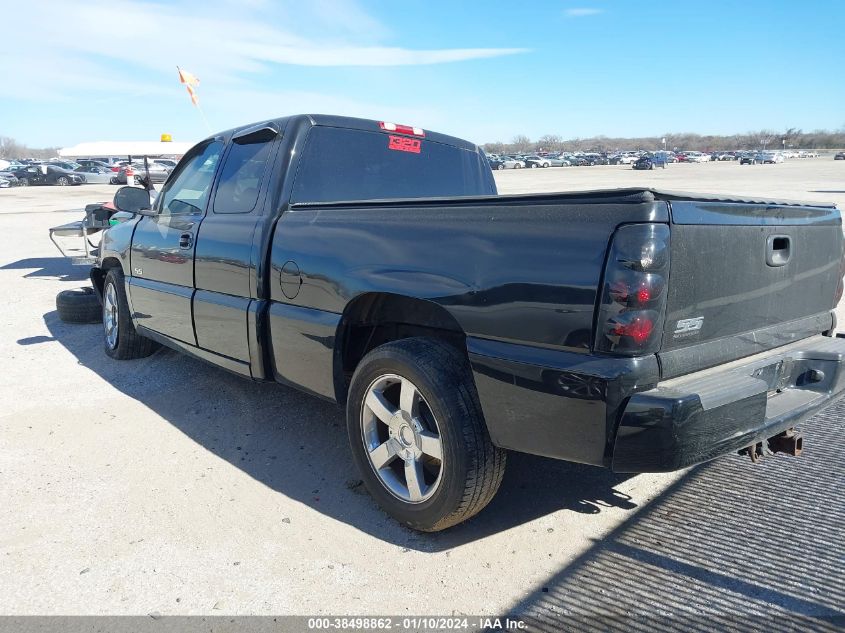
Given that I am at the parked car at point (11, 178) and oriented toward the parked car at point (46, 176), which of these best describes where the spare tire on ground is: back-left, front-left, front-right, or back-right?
front-right

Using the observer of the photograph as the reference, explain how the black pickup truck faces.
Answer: facing away from the viewer and to the left of the viewer

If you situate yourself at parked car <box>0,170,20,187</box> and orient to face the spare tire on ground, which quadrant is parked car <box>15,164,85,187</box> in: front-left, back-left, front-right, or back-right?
front-left

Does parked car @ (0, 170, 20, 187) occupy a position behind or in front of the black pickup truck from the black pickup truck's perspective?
in front

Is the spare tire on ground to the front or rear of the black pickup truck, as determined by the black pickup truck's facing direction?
to the front

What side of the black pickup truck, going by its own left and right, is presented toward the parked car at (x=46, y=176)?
front

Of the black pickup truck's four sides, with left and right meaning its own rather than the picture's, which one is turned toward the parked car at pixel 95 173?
front

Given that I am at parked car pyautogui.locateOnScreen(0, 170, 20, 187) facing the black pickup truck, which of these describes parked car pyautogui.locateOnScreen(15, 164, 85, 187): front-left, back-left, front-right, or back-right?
front-left
